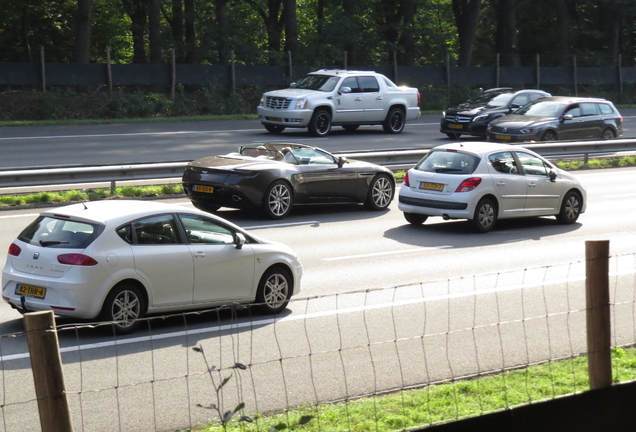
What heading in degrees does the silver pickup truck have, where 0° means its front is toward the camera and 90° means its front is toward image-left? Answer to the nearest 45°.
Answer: approximately 45°

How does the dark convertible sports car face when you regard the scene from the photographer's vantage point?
facing away from the viewer and to the right of the viewer

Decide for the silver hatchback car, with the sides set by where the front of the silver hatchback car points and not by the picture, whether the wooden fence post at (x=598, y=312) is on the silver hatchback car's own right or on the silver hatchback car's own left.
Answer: on the silver hatchback car's own right

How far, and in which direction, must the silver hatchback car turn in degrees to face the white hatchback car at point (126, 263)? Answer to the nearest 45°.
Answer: approximately 180°

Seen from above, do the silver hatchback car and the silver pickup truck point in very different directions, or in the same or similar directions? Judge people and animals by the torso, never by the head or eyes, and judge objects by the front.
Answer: very different directions

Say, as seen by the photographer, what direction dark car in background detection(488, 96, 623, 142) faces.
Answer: facing the viewer and to the left of the viewer

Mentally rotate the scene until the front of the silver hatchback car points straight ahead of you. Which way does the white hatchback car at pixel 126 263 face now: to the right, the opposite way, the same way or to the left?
the same way

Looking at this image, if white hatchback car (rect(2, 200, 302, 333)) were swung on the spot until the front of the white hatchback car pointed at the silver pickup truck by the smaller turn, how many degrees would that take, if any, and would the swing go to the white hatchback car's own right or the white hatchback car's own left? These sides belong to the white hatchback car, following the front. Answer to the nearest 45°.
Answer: approximately 45° to the white hatchback car's own left

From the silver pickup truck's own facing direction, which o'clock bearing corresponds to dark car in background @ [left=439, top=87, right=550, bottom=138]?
The dark car in background is roughly at 7 o'clock from the silver pickup truck.

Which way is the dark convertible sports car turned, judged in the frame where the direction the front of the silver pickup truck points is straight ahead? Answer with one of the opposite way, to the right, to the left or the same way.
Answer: the opposite way

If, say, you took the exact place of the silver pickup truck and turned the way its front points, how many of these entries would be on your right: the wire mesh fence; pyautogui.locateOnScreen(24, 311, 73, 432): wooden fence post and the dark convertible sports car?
0

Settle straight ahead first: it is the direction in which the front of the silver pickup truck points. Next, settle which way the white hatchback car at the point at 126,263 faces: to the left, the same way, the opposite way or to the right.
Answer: the opposite way

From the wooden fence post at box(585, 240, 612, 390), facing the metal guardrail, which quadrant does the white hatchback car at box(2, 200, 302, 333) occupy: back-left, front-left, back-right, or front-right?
front-left

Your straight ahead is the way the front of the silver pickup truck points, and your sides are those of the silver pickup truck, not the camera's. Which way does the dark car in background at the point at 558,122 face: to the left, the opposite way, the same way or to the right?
the same way

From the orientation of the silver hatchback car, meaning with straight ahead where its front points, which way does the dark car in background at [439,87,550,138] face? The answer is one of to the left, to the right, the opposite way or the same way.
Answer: the opposite way

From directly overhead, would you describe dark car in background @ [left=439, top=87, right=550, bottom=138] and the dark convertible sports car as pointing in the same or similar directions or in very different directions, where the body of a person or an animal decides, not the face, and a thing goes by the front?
very different directions

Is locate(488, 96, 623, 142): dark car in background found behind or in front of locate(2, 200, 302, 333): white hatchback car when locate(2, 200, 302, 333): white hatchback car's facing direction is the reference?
in front

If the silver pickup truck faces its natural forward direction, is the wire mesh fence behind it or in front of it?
in front

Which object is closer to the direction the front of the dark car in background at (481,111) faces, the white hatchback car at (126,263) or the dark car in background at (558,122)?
the white hatchback car

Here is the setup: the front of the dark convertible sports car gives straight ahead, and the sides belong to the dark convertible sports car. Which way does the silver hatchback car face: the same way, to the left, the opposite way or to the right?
the same way

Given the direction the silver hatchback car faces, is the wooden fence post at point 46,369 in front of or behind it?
behind
